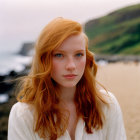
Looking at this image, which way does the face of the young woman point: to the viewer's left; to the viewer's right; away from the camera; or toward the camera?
toward the camera

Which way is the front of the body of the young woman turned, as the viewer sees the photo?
toward the camera
